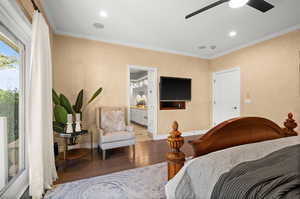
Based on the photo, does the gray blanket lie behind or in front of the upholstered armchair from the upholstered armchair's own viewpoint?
in front

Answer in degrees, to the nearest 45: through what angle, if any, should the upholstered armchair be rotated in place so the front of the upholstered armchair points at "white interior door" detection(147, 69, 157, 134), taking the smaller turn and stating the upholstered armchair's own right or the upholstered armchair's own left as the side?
approximately 90° to the upholstered armchair's own left

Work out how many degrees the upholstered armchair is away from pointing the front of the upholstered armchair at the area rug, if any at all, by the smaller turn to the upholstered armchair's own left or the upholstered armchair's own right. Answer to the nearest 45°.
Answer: approximately 45° to the upholstered armchair's own right

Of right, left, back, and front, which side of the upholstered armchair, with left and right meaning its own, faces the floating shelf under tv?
left

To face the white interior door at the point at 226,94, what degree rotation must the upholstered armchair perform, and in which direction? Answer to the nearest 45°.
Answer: approximately 45° to its left

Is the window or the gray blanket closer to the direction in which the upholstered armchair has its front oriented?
the gray blanket

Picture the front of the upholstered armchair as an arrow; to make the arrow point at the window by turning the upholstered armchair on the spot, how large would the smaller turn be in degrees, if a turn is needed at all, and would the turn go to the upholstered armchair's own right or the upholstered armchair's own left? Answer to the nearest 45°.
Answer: approximately 90° to the upholstered armchair's own right

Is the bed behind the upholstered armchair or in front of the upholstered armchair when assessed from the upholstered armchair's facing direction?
in front

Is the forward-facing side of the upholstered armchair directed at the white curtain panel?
no

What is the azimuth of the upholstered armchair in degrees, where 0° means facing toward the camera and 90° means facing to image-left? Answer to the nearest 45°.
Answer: approximately 315°
